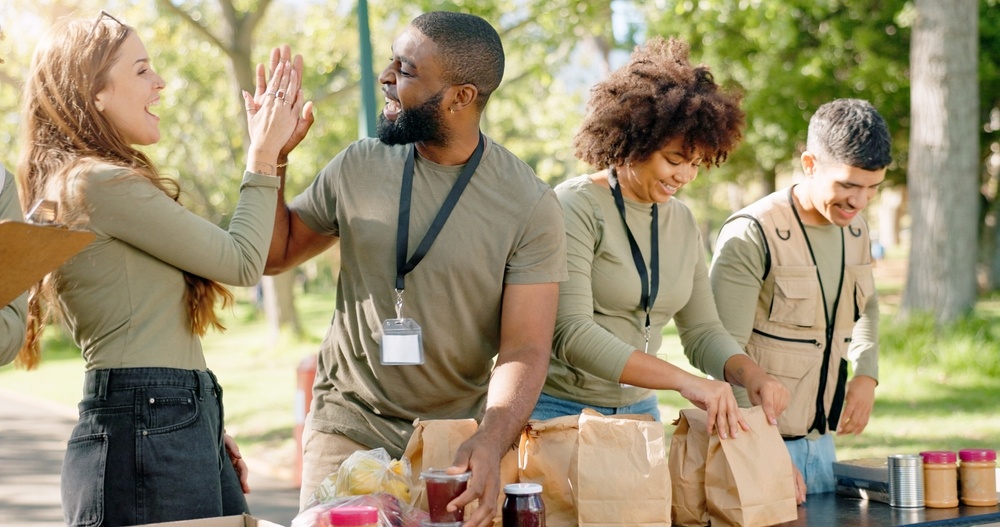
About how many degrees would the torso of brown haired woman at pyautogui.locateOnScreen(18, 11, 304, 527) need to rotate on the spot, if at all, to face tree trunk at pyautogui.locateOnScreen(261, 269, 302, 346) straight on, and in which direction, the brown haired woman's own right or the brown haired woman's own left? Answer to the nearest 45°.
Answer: approximately 90° to the brown haired woman's own left

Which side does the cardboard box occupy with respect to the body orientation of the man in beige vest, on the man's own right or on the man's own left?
on the man's own right

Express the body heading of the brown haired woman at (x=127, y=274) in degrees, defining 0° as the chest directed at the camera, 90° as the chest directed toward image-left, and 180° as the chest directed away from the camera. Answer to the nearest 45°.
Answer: approximately 270°

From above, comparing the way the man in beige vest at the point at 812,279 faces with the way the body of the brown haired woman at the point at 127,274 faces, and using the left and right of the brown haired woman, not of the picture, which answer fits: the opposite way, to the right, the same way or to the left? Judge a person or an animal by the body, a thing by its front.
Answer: to the right

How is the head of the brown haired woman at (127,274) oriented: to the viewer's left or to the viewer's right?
to the viewer's right

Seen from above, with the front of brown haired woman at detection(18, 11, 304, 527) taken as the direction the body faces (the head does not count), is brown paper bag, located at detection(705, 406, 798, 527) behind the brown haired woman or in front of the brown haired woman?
in front

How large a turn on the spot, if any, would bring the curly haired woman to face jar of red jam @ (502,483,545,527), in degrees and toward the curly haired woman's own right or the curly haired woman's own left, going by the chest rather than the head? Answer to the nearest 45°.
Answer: approximately 45° to the curly haired woman's own right

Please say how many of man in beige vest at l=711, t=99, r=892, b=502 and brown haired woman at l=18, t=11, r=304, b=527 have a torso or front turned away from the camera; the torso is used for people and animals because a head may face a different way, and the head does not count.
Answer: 0

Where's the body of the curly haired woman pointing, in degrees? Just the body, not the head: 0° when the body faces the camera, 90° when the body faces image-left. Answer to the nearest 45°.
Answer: approximately 315°

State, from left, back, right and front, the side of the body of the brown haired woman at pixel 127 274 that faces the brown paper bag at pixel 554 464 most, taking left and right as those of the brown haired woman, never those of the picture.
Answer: front

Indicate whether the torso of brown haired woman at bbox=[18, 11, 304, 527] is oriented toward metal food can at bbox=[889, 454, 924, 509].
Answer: yes

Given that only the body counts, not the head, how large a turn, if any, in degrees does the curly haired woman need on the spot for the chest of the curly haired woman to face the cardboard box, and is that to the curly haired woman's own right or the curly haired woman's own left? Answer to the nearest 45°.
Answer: approximately 90° to the curly haired woman's own right
